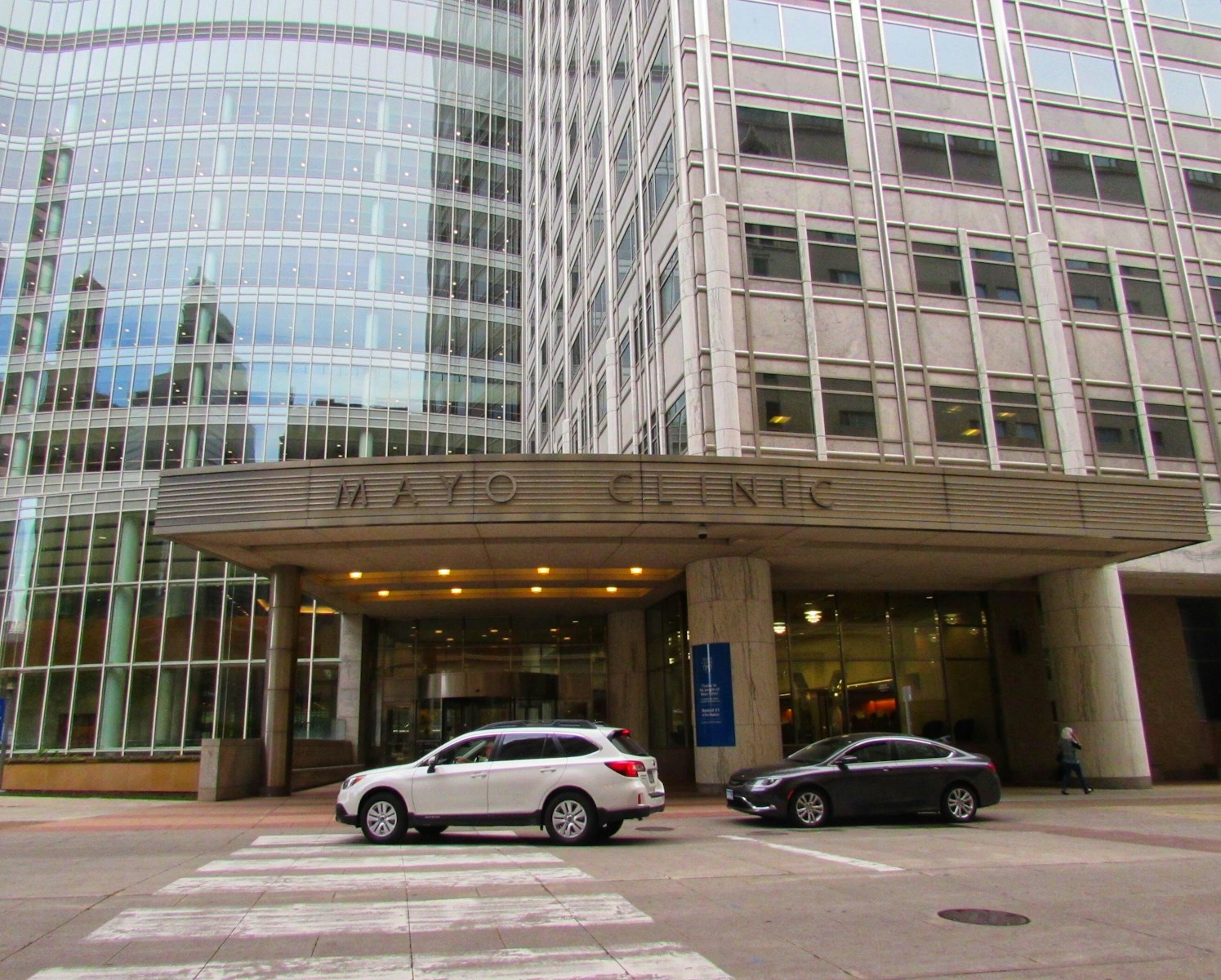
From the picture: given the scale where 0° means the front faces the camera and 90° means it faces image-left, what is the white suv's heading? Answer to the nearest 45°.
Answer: approximately 90°

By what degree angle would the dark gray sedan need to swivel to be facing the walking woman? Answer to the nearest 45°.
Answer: approximately 180°

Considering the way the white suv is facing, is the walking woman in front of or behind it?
behind

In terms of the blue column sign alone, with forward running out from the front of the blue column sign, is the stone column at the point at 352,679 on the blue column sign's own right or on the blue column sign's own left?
on the blue column sign's own right

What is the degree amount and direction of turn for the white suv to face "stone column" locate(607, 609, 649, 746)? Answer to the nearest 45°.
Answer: approximately 90° to its right

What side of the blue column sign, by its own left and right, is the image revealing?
front

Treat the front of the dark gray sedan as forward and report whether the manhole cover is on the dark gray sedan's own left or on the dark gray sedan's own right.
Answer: on the dark gray sedan's own left

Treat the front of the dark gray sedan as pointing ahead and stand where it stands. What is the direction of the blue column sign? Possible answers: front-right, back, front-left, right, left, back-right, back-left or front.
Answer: right

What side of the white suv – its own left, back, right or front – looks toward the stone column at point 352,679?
right

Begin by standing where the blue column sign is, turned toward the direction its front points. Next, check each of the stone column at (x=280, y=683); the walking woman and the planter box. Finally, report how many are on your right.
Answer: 2

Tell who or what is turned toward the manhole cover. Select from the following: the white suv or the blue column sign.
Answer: the blue column sign

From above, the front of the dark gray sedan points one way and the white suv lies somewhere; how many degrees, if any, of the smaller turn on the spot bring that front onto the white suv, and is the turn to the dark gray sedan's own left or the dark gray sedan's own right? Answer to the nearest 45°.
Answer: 0° — it already faces it

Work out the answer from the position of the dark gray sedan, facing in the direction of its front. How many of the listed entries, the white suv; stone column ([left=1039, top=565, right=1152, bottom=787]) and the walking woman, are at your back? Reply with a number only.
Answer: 2

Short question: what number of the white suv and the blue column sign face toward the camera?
1
